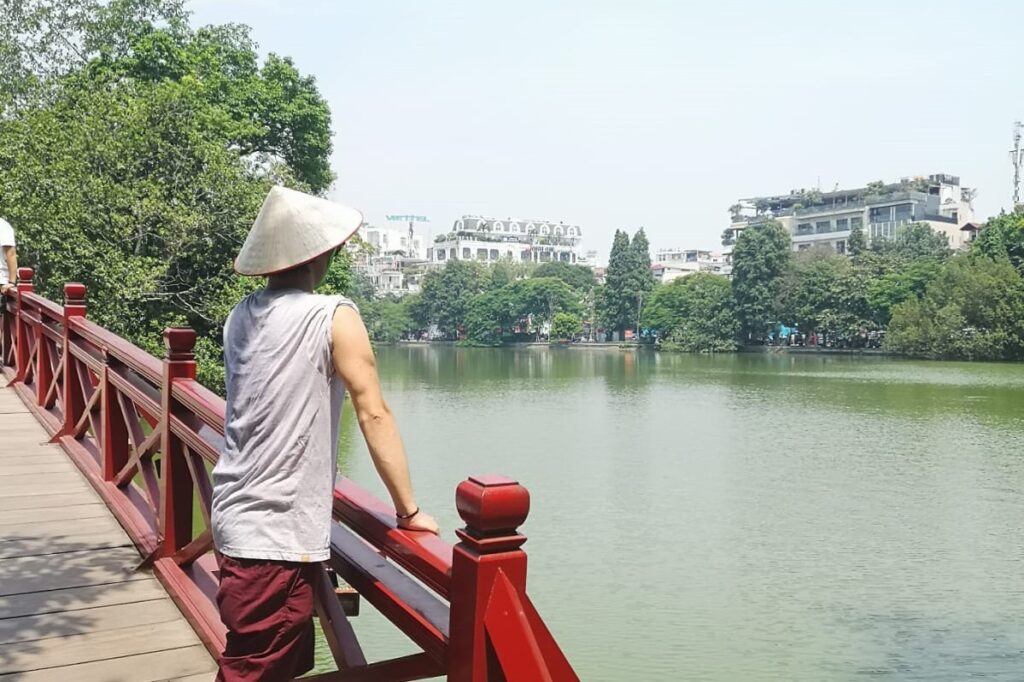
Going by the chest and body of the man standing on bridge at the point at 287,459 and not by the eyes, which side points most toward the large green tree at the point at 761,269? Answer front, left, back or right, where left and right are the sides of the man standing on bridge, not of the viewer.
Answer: front

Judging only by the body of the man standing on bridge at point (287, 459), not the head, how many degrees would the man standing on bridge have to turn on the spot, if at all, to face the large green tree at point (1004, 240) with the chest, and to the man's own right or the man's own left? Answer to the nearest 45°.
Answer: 0° — they already face it

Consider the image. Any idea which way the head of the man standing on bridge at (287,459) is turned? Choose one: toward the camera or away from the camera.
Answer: away from the camera

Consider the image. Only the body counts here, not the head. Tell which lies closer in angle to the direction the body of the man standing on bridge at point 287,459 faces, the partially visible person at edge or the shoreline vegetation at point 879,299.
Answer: the shoreline vegetation

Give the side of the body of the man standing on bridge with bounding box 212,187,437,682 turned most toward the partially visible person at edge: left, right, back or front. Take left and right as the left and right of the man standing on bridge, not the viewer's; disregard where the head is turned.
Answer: left

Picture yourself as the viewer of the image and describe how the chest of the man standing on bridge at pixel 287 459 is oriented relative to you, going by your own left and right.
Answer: facing away from the viewer and to the right of the viewer

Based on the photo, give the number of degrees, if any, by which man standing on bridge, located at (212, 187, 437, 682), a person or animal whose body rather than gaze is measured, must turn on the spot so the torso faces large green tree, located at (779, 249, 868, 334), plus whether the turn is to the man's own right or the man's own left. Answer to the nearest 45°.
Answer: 0° — they already face it

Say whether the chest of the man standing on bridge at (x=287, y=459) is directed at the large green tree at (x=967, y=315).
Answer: yes

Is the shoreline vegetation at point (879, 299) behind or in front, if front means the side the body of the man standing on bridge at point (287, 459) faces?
in front
